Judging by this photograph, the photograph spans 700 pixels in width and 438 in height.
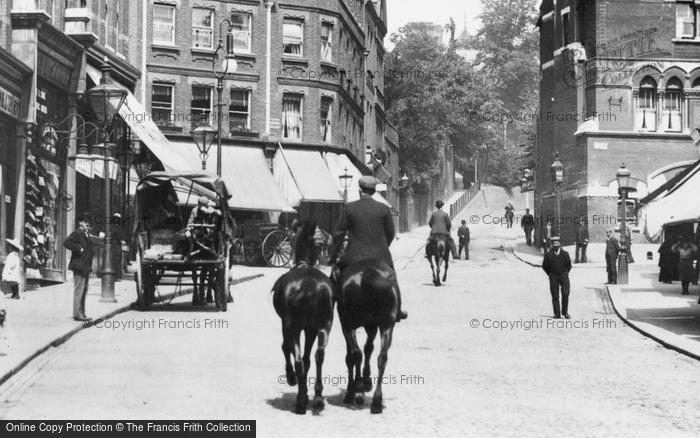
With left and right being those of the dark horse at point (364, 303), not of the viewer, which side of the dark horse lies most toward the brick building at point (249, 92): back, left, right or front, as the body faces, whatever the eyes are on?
front

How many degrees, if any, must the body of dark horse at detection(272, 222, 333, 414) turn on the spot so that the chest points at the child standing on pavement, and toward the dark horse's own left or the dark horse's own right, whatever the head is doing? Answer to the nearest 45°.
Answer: approximately 45° to the dark horse's own left

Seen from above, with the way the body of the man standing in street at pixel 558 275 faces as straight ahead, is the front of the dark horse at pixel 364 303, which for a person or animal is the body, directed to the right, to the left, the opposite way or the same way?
the opposite way

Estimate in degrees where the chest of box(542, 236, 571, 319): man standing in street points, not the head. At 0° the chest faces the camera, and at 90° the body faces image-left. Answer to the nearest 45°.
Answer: approximately 0°

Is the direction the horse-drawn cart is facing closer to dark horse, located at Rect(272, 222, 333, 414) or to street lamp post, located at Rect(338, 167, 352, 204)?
the street lamp post

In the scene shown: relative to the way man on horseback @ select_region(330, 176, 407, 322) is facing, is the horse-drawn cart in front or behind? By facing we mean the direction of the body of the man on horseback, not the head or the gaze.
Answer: in front

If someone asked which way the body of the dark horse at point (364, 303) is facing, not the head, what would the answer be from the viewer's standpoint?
away from the camera

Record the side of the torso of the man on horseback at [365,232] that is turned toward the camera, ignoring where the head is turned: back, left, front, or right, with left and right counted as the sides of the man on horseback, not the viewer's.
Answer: back

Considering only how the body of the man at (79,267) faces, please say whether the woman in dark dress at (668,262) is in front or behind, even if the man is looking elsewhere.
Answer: in front

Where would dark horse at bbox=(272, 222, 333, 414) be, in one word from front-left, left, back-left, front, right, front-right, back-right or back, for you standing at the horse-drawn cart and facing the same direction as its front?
back

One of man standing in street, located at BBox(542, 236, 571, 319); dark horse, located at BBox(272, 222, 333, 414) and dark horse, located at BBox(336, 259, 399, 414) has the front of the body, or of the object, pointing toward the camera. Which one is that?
the man standing in street

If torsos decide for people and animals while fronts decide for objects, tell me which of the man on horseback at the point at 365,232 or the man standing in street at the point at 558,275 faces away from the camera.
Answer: the man on horseback

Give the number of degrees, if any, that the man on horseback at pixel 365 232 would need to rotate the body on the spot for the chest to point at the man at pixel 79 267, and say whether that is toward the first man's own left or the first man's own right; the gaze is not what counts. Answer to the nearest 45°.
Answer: approximately 45° to the first man's own left

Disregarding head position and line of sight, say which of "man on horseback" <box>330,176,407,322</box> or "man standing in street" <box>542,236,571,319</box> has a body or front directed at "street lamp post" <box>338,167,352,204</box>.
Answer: the man on horseback

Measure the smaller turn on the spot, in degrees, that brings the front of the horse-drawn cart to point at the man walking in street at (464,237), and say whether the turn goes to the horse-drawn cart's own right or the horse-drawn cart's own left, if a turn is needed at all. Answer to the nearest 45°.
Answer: approximately 45° to the horse-drawn cart's own right

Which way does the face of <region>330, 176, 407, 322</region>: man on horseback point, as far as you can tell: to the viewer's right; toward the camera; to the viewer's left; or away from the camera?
away from the camera
